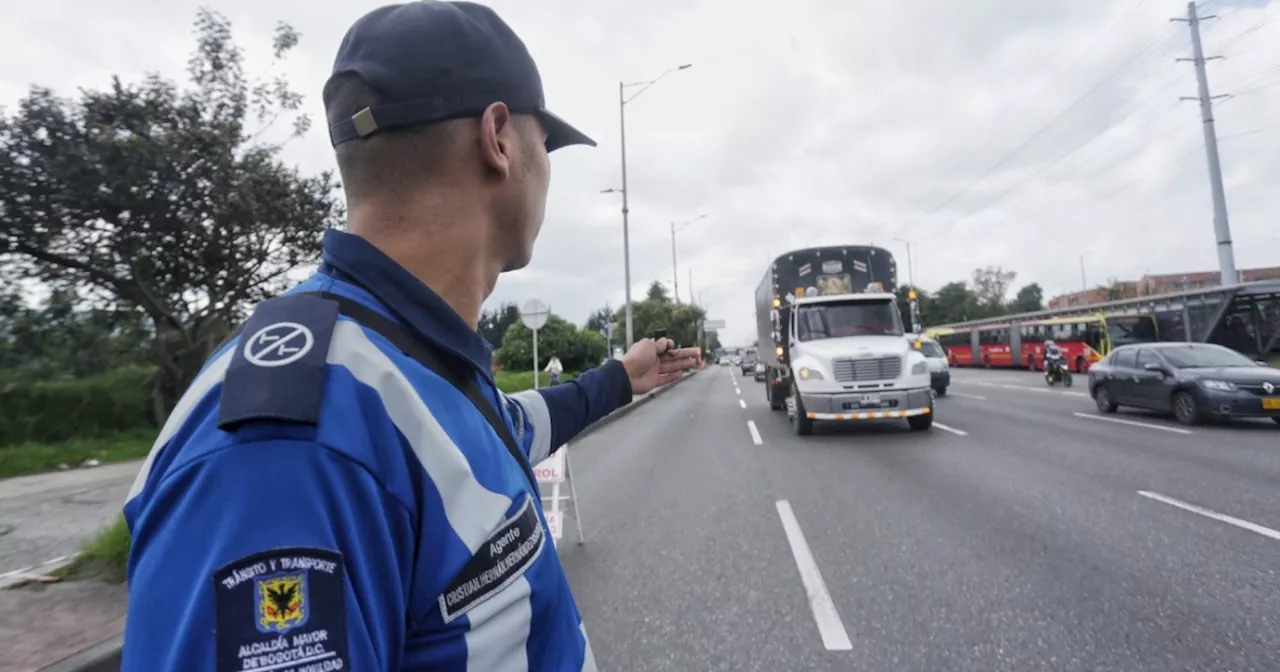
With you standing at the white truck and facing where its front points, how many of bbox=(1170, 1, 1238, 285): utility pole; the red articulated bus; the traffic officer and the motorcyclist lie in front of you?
1

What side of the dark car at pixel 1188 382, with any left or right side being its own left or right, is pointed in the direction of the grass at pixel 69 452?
right

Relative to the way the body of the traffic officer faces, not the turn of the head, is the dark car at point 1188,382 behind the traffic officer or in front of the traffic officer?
in front

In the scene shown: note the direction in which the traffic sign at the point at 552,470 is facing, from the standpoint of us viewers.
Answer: facing the viewer

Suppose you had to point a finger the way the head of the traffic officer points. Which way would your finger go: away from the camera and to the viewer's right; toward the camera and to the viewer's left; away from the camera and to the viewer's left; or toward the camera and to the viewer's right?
away from the camera and to the viewer's right

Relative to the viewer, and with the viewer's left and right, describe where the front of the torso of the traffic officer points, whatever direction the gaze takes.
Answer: facing to the right of the viewer

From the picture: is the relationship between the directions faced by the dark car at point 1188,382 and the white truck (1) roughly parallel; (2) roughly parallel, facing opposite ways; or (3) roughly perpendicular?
roughly parallel

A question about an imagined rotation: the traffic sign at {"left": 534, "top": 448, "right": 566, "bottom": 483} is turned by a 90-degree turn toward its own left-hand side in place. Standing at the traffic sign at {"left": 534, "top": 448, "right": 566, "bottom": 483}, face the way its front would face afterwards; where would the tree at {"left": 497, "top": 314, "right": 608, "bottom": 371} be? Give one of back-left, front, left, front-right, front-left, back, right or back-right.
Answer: left
